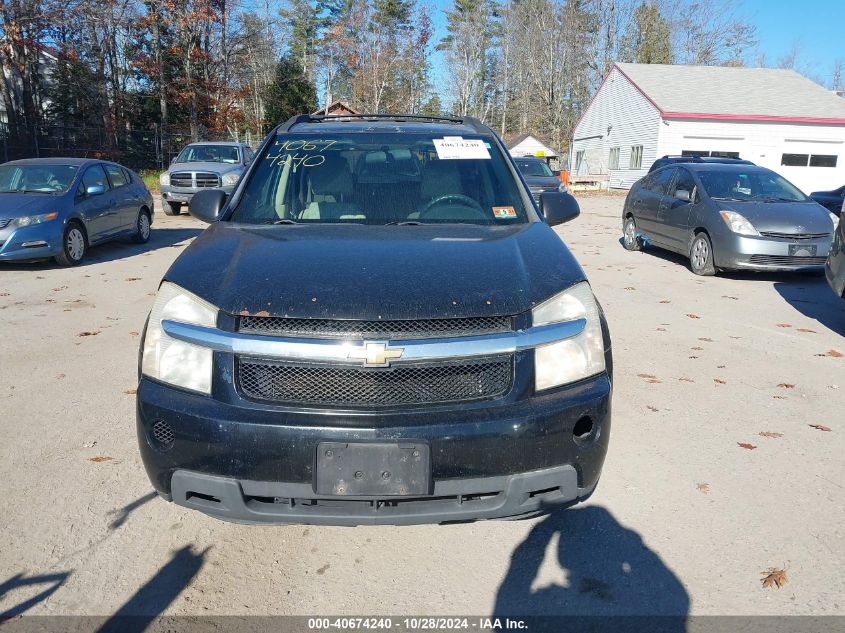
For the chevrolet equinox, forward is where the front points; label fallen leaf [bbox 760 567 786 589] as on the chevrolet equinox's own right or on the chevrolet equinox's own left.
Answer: on the chevrolet equinox's own left

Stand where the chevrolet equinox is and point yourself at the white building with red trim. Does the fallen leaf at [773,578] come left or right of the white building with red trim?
right

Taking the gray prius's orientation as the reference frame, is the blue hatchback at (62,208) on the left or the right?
on its right

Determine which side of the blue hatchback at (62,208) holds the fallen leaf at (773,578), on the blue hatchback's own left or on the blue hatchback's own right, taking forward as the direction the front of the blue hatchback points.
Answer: on the blue hatchback's own left

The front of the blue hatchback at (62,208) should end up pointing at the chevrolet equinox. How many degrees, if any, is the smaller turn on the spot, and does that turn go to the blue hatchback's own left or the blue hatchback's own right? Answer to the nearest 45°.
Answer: approximately 45° to the blue hatchback's own left

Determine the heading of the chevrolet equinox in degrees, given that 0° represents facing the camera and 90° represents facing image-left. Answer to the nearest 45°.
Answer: approximately 0°

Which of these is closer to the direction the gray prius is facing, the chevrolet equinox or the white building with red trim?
the chevrolet equinox

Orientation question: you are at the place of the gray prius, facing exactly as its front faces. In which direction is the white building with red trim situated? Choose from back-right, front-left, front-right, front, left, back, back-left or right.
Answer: back-left

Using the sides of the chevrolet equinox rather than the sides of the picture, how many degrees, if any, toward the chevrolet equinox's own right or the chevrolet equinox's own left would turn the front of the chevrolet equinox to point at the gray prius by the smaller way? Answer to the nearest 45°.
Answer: approximately 135° to the chevrolet equinox's own left

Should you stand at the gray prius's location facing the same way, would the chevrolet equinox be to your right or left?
on your right

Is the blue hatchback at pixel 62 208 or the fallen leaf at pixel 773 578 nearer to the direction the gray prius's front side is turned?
the fallen leaf
